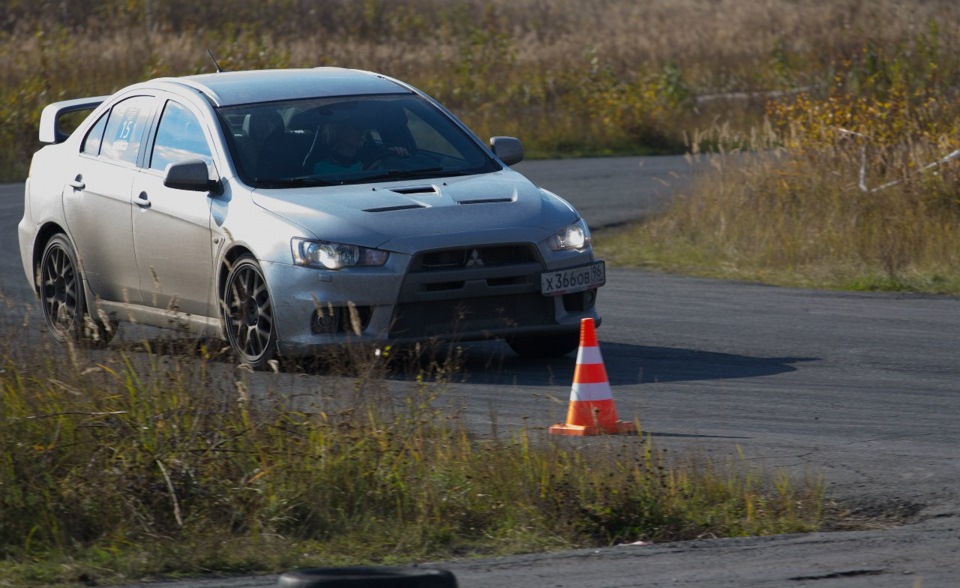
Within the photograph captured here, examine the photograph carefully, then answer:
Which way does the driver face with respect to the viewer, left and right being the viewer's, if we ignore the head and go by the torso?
facing the viewer and to the right of the viewer

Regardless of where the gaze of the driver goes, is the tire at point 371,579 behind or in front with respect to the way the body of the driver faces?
in front

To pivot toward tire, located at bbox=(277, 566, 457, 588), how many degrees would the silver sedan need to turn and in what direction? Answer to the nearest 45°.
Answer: approximately 45° to its right

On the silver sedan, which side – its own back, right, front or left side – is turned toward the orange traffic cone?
front

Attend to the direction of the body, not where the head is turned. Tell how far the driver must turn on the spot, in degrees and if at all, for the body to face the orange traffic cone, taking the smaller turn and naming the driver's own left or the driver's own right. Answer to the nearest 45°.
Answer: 0° — they already face it
